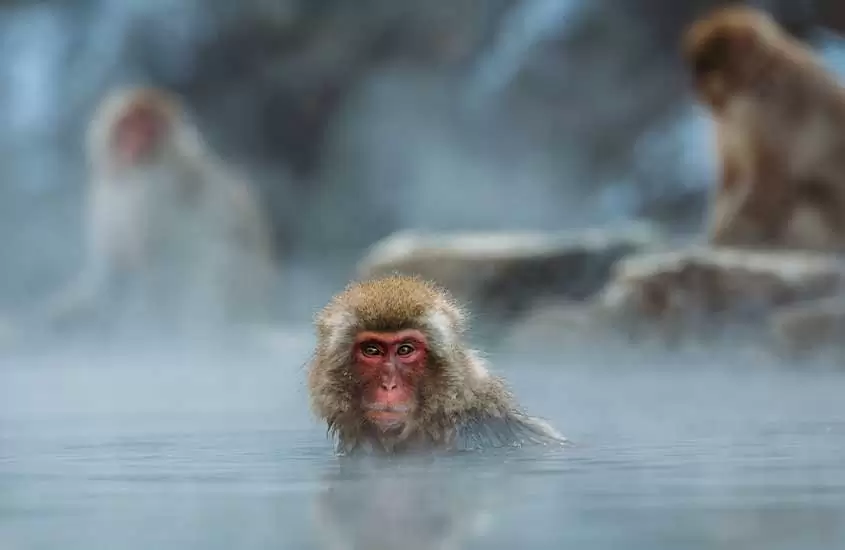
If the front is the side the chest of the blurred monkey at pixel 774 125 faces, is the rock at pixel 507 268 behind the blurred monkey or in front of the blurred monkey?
in front

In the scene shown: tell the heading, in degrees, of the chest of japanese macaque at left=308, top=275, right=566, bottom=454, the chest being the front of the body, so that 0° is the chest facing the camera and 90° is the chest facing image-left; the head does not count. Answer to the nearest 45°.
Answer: approximately 45°

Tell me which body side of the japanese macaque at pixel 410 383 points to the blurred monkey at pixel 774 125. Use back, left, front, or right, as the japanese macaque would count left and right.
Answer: back

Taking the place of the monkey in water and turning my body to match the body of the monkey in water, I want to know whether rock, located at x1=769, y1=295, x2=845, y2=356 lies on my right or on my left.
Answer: on my left

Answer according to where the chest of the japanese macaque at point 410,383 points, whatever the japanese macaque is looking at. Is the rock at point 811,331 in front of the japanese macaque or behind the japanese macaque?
behind

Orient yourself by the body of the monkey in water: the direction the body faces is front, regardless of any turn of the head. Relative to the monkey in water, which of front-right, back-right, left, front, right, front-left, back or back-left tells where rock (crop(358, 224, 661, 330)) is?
left

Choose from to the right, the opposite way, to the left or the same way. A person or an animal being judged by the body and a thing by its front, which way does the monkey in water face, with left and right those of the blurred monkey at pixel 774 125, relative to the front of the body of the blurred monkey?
to the left

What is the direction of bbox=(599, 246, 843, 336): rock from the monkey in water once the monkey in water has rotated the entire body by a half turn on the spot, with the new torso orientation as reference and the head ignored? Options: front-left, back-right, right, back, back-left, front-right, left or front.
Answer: right

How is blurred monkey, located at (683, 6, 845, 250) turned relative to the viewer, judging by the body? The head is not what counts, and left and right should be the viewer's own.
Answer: facing to the left of the viewer
